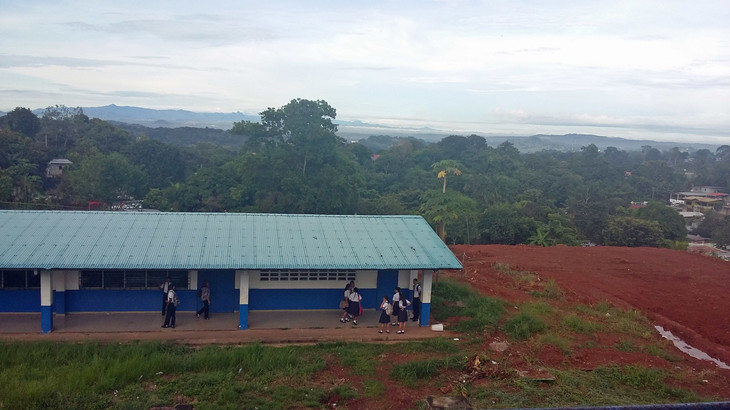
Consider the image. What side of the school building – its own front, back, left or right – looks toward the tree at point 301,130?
back

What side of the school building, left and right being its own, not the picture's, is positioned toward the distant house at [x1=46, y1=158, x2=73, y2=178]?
back

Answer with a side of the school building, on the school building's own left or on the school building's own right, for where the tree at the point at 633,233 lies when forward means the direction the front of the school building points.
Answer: on the school building's own left

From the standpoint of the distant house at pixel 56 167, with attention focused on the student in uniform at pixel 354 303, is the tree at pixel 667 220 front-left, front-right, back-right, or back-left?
front-left

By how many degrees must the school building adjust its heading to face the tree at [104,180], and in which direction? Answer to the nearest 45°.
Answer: approximately 180°

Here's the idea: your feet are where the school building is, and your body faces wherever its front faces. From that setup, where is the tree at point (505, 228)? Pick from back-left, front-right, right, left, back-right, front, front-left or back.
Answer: back-left

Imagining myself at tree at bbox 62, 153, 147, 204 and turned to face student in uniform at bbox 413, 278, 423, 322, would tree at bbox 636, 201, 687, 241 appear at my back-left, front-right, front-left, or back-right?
front-left

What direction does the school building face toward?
toward the camera
